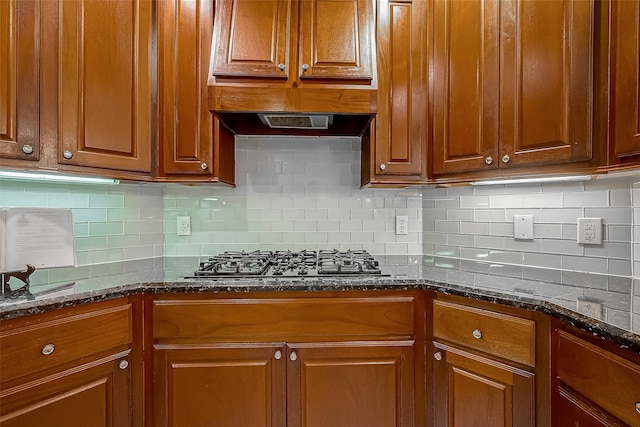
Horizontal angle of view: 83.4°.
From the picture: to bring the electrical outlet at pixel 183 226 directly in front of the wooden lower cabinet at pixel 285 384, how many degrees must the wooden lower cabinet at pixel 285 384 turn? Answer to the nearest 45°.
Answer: approximately 135° to its right

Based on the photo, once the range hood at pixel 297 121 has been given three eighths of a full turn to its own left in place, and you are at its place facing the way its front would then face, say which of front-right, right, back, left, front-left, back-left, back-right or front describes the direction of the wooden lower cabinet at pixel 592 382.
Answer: right

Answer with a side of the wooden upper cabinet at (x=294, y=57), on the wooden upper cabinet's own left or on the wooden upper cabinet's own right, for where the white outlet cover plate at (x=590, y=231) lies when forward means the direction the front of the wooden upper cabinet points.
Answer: on the wooden upper cabinet's own left

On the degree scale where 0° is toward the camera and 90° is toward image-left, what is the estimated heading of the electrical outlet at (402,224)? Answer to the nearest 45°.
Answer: approximately 0°

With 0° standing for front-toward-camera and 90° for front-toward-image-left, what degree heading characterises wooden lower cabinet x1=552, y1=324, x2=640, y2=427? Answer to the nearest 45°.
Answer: approximately 45°

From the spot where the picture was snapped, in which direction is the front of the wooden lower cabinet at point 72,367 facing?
facing the viewer and to the right of the viewer

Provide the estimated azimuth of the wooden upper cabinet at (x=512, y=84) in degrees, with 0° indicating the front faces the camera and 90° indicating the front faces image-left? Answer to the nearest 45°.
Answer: approximately 45°

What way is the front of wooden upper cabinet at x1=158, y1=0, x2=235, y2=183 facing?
toward the camera

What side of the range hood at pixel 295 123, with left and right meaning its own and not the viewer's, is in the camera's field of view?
front

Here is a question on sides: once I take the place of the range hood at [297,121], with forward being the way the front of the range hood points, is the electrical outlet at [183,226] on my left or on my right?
on my right

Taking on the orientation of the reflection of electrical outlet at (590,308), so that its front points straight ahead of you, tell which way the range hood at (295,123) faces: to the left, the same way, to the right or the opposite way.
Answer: to the left

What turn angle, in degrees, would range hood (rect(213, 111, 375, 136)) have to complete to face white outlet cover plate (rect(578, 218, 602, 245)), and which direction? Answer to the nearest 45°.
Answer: approximately 90° to its left
